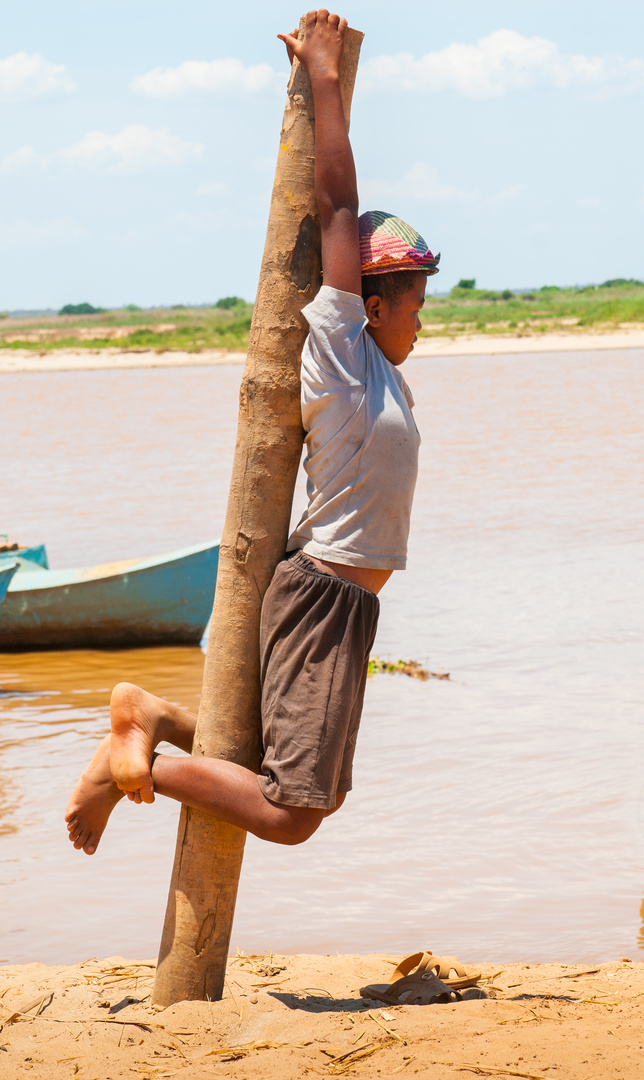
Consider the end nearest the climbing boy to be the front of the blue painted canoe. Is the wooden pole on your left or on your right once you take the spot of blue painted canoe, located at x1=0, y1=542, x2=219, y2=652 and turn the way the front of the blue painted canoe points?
on your right

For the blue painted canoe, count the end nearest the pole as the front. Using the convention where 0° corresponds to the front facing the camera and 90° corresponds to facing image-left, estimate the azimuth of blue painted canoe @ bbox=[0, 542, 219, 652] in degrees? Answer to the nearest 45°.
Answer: approximately 270°

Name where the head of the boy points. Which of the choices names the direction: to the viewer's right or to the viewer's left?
to the viewer's right

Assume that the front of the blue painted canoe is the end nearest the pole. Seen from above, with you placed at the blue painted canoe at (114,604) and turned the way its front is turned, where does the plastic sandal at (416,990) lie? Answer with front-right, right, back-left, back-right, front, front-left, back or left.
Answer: right

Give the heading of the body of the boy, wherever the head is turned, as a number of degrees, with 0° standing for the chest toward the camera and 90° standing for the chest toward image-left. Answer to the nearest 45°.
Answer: approximately 270°
